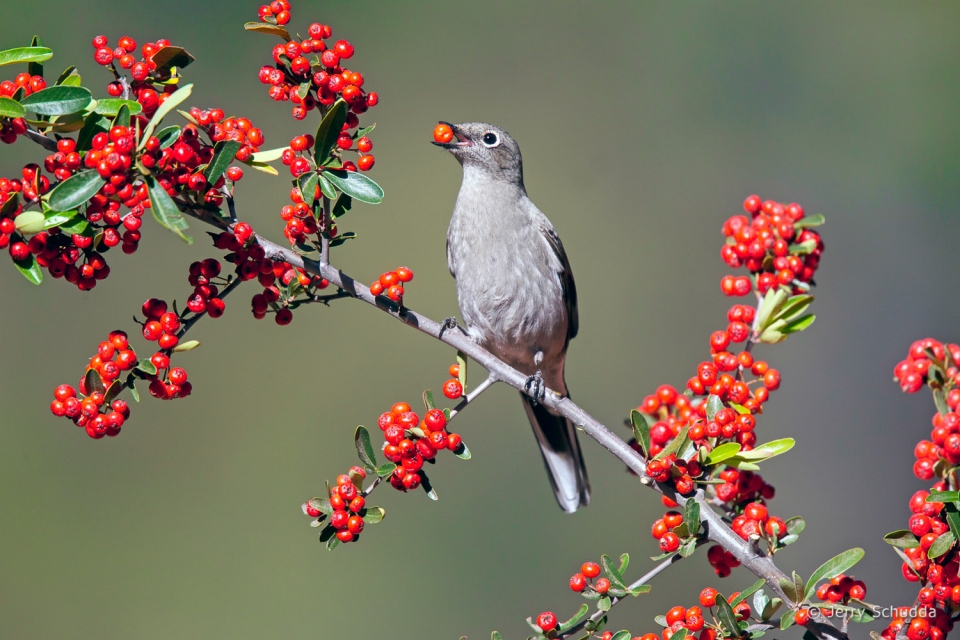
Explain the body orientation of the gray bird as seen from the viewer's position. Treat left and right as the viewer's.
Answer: facing the viewer and to the left of the viewer
